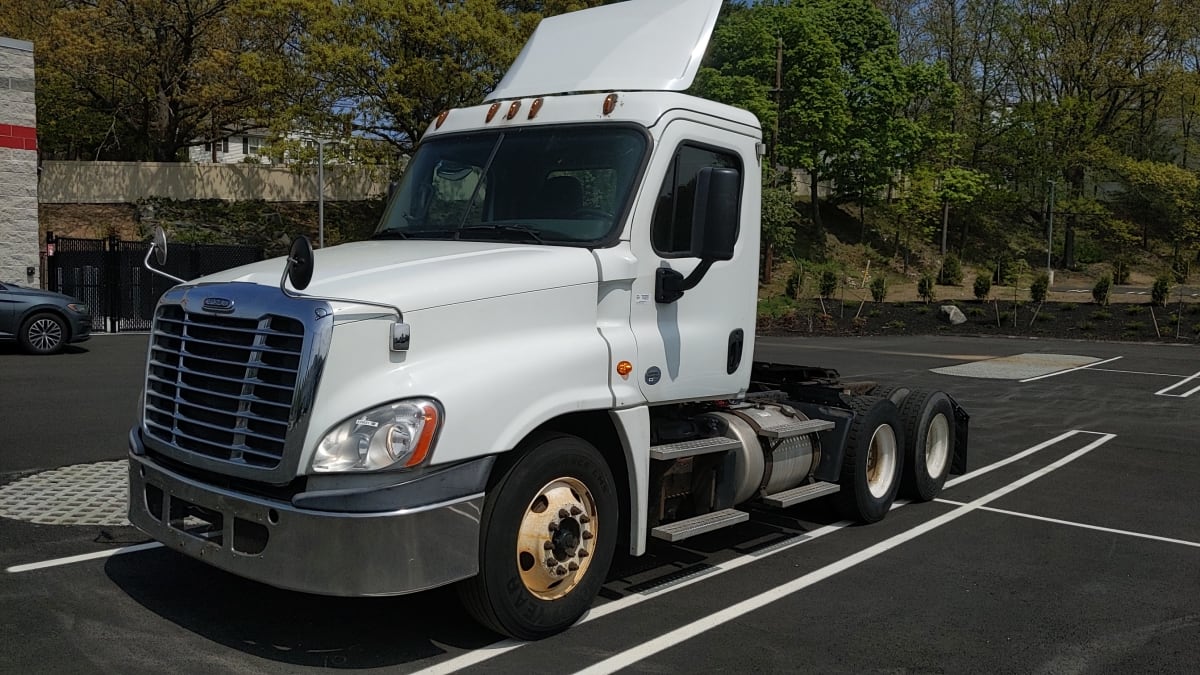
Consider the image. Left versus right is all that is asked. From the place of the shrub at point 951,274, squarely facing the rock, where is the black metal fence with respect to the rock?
right

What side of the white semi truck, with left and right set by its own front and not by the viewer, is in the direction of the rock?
back

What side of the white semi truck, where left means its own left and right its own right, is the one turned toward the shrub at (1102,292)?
back

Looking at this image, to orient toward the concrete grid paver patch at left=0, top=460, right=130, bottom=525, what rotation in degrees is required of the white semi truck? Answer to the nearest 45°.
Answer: approximately 90° to its right

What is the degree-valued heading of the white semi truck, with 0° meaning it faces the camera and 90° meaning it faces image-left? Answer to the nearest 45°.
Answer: approximately 45°

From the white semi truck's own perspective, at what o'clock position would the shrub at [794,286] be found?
The shrub is roughly at 5 o'clock from the white semi truck.

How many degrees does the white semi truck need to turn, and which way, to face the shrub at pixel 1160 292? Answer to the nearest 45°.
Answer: approximately 180°

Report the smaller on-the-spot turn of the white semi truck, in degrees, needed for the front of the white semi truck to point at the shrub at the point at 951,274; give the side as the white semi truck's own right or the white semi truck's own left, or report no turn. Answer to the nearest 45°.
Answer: approximately 180°

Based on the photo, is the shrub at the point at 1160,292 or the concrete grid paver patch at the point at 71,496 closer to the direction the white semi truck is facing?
the concrete grid paver patch
